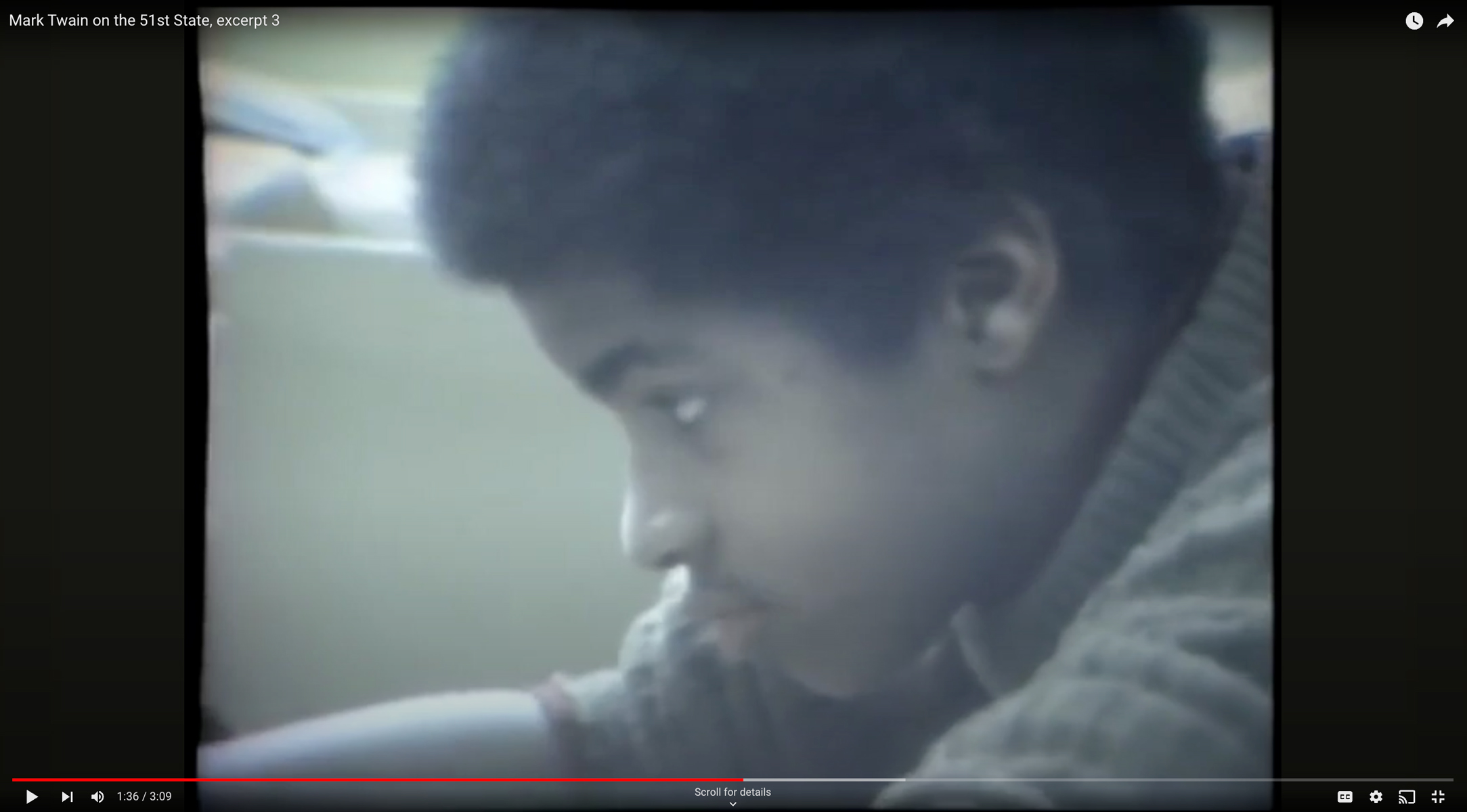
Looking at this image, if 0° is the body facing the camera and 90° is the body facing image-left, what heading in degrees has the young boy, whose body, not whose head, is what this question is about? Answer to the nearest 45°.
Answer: approximately 90°
